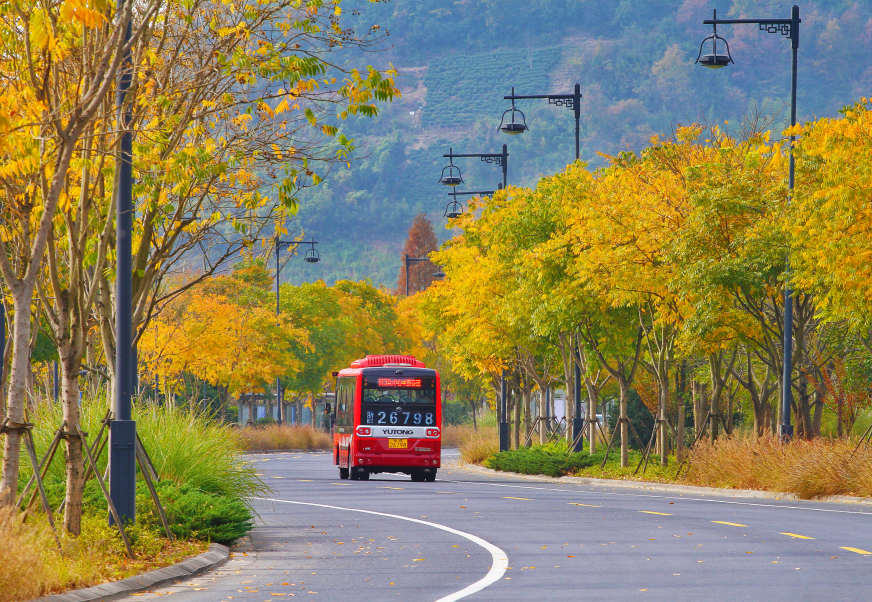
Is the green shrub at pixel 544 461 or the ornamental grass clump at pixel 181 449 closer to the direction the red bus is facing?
the green shrub

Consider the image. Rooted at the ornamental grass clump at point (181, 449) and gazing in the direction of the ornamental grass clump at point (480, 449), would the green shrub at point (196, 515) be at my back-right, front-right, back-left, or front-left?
back-right

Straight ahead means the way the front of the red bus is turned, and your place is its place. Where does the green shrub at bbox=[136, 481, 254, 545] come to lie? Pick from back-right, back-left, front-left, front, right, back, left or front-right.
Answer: back

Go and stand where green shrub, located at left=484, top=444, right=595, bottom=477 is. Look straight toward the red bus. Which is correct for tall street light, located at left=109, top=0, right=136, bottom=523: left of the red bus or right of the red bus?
left

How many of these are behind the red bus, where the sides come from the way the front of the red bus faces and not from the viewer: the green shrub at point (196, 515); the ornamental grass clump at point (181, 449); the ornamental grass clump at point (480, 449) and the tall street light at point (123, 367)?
3

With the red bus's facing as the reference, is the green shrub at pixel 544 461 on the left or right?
on its right

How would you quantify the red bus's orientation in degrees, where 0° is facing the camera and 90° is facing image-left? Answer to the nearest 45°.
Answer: approximately 180°
